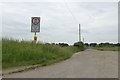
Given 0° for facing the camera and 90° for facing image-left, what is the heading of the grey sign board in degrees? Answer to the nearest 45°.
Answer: approximately 0°
